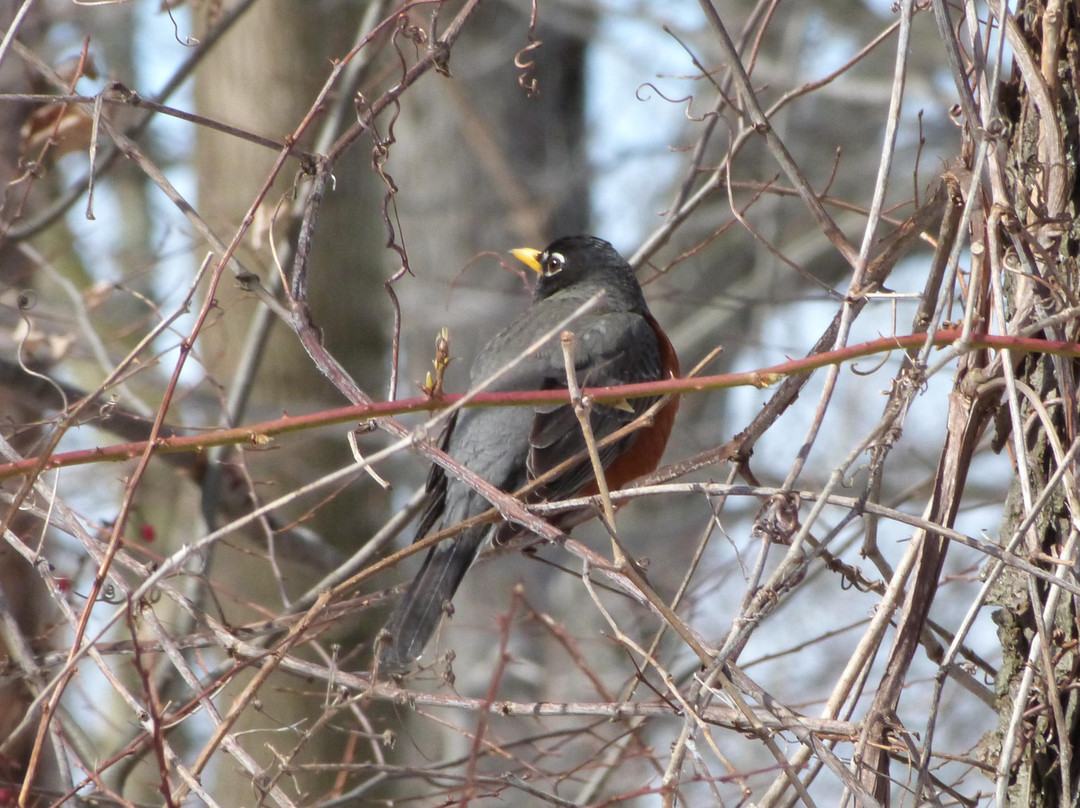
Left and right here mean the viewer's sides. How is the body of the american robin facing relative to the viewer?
facing away from the viewer and to the right of the viewer

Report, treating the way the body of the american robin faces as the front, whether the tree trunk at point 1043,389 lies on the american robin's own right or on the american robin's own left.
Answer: on the american robin's own right
